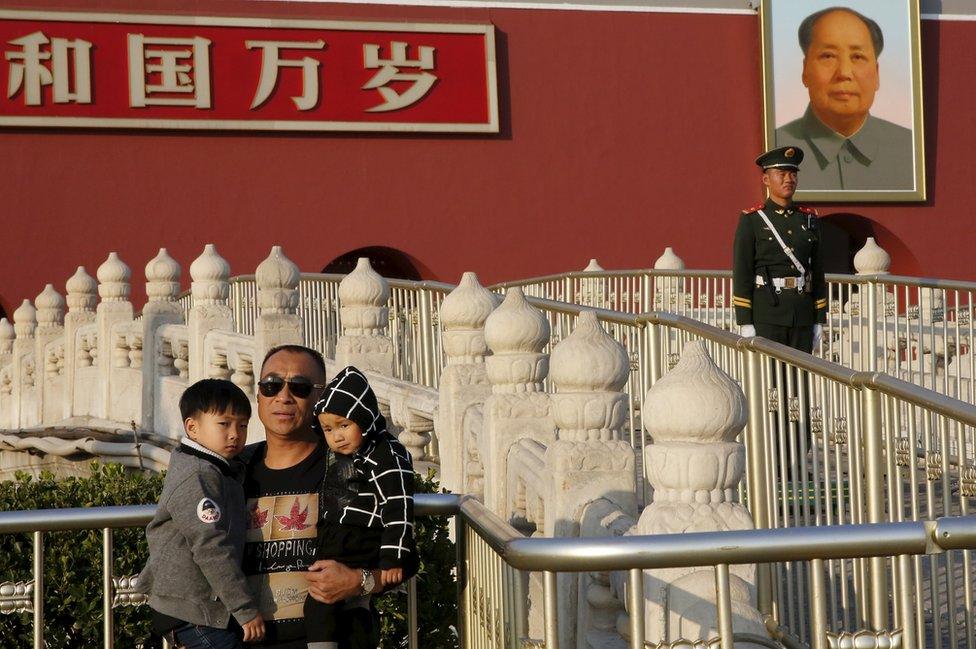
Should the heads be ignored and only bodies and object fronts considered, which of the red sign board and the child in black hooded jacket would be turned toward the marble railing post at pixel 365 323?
the red sign board

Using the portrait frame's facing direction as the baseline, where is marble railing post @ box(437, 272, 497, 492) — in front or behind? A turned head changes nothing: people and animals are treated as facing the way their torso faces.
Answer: in front

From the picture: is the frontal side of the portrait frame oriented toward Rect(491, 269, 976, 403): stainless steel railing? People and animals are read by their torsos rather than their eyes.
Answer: yes

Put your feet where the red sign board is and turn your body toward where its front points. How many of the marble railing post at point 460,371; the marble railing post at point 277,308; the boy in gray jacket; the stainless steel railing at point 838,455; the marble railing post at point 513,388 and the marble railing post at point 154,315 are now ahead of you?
6

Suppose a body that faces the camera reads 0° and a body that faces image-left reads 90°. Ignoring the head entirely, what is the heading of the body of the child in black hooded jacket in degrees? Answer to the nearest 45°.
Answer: approximately 45°

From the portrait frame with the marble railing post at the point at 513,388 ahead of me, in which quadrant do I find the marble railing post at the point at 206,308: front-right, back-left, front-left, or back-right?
front-right

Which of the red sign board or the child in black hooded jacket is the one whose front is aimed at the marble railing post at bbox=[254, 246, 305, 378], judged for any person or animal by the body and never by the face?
the red sign board

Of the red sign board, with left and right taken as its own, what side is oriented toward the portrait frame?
left

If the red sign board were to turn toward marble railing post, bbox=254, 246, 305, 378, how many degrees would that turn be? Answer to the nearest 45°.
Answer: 0° — it already faces it

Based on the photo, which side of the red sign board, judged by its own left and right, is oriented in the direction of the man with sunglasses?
front

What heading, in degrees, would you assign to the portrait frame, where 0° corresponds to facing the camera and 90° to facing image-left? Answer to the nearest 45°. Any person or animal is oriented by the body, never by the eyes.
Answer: approximately 0°

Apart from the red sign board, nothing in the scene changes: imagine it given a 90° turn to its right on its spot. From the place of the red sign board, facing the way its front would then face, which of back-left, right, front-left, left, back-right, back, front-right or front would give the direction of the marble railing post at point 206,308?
left

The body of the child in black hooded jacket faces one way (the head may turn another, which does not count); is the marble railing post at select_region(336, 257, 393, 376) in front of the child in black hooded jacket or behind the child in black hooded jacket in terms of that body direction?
behind

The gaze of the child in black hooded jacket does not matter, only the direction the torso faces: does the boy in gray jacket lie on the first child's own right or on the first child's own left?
on the first child's own right

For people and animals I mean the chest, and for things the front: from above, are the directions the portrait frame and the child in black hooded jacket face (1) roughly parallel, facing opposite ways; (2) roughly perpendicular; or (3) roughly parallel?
roughly parallel

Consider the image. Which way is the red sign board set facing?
toward the camera

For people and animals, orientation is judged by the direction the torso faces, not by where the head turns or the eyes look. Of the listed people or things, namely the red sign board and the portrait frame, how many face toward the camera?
2
